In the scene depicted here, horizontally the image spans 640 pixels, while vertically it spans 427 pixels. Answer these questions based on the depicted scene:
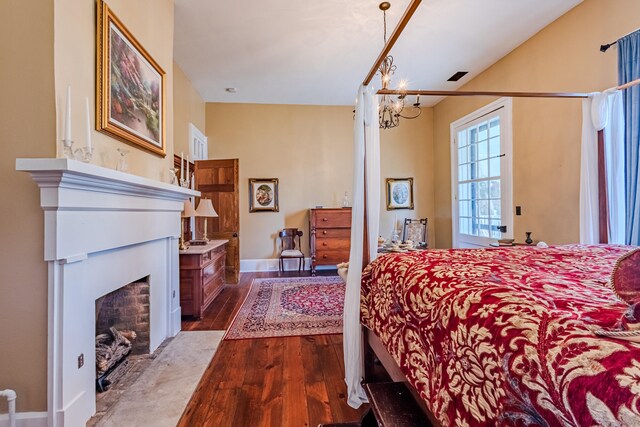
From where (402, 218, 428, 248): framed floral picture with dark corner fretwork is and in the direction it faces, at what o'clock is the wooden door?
The wooden door is roughly at 2 o'clock from the framed floral picture with dark corner fretwork.

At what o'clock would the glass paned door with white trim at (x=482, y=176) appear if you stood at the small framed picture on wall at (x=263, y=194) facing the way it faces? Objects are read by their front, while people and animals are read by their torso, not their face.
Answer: The glass paned door with white trim is roughly at 10 o'clock from the small framed picture on wall.

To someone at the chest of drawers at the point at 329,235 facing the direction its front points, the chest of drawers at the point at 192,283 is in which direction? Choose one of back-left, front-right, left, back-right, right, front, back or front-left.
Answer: front-right

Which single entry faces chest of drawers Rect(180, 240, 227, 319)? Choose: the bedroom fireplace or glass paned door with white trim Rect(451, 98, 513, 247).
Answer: the glass paned door with white trim

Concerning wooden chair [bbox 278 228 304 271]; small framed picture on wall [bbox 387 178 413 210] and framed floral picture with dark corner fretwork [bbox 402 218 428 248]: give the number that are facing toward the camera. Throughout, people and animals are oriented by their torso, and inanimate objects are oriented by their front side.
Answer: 3

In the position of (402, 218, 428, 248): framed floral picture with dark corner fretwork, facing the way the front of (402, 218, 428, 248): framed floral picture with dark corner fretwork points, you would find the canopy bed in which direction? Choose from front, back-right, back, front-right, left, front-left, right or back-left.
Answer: front

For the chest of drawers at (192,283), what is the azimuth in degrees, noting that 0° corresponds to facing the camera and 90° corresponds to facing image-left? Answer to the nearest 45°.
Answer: approximately 315°

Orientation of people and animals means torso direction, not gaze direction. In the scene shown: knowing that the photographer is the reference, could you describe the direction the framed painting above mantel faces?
facing the viewer and to the right of the viewer

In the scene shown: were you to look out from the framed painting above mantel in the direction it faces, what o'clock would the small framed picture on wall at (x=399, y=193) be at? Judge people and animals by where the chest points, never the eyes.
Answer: The small framed picture on wall is roughly at 10 o'clock from the framed painting above mantel.

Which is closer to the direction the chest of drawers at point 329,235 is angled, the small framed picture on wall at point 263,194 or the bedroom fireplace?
the bedroom fireplace

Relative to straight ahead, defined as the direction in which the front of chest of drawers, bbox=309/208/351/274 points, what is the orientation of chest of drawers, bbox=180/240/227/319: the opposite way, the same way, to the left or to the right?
to the left

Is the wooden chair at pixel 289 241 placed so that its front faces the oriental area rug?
yes

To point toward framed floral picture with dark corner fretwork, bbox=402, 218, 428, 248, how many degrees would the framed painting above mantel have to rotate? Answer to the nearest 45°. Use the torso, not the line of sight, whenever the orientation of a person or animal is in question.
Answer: approximately 45° to its left

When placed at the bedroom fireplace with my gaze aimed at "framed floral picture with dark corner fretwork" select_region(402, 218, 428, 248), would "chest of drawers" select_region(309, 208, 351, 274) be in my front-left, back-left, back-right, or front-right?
front-left

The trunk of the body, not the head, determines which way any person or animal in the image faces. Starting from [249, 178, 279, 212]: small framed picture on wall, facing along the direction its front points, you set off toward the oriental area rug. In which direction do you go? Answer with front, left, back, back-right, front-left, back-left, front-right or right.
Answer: front

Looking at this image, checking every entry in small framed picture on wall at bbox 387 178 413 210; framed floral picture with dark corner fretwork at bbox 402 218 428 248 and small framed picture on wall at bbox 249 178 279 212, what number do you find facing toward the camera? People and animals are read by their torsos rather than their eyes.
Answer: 3

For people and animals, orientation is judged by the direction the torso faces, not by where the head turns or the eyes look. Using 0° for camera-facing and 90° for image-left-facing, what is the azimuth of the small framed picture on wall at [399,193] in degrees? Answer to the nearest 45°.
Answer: approximately 0°

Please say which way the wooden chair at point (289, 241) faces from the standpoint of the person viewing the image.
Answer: facing the viewer

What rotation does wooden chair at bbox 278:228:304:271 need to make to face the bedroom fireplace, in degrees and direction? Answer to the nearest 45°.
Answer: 0° — it already faces it

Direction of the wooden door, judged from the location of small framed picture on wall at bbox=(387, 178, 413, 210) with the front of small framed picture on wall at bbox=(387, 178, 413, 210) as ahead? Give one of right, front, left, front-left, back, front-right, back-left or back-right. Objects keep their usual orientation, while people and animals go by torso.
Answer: front-right

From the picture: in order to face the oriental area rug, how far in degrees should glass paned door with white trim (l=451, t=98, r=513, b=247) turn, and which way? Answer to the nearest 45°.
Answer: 0° — it already faces it
